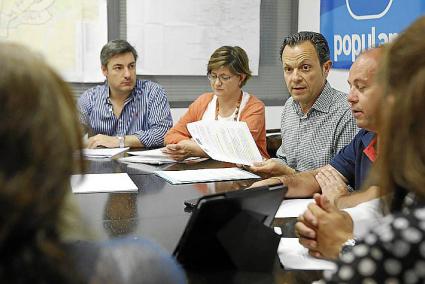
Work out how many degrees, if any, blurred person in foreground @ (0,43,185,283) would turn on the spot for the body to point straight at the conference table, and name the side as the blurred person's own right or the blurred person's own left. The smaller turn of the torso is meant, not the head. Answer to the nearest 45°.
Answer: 0° — they already face it

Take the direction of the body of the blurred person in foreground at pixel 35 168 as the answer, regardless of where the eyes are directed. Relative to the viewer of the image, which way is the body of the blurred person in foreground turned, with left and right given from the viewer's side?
facing away from the viewer

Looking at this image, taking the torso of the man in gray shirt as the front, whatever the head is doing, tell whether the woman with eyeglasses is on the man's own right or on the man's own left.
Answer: on the man's own right

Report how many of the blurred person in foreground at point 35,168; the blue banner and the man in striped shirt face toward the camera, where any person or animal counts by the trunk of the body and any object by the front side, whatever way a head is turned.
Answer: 2

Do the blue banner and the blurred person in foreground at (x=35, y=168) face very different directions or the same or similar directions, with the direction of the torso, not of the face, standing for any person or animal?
very different directions

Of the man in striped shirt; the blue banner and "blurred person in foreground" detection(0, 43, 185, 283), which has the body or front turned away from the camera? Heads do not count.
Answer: the blurred person in foreground

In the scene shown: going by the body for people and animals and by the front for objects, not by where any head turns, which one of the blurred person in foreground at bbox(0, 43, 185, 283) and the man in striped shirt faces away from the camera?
the blurred person in foreground
